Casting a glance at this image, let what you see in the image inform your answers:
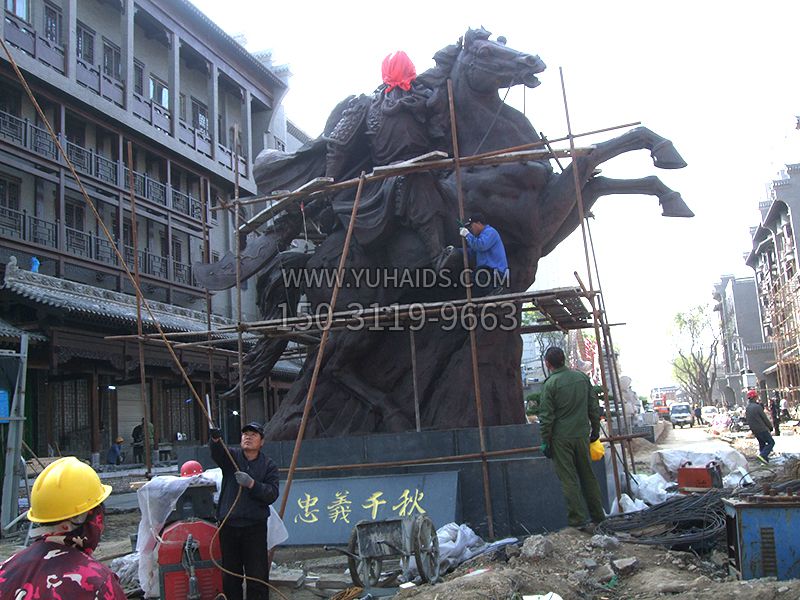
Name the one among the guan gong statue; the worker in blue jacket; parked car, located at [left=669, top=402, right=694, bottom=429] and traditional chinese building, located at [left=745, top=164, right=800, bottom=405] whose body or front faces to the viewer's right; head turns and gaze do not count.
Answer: the guan gong statue

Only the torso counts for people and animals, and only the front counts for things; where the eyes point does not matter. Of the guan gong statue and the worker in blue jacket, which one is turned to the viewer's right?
the guan gong statue

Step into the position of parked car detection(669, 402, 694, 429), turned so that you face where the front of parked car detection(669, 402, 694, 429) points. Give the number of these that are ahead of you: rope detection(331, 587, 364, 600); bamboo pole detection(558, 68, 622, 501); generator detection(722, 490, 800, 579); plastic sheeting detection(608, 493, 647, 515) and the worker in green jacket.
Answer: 5

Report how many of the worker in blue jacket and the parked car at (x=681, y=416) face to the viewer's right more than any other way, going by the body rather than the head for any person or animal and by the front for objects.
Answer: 0

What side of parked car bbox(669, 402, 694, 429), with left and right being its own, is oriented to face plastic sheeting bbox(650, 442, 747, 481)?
front

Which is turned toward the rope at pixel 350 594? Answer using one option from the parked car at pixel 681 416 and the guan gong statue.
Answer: the parked car

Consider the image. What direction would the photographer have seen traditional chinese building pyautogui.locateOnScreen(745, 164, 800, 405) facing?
facing the viewer and to the left of the viewer

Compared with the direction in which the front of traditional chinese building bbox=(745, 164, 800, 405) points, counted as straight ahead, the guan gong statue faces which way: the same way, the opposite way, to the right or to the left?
the opposite way

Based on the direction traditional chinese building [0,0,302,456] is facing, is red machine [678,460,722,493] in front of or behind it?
in front

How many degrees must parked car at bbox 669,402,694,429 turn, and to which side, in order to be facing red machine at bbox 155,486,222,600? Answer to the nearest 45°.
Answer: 0° — it already faces it

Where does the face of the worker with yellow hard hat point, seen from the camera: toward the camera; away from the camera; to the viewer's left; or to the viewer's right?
to the viewer's right

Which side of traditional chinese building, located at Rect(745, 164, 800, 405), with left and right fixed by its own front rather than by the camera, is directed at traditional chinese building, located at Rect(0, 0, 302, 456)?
left

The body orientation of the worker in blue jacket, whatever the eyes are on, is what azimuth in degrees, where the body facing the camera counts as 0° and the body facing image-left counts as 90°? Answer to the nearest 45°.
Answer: approximately 90°

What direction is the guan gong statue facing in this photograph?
to the viewer's right

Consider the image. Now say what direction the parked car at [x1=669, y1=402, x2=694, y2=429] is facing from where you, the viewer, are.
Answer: facing the viewer

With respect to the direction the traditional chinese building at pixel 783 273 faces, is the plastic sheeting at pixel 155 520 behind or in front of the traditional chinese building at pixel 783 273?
in front

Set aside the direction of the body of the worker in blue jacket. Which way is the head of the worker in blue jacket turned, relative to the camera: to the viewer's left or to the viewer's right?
to the viewer's left

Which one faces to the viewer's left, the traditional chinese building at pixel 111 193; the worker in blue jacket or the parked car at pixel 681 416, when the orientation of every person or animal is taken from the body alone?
the worker in blue jacket

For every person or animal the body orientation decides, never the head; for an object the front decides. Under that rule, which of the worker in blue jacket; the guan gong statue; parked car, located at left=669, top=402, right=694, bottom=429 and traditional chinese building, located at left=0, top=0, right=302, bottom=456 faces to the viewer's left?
the worker in blue jacket
